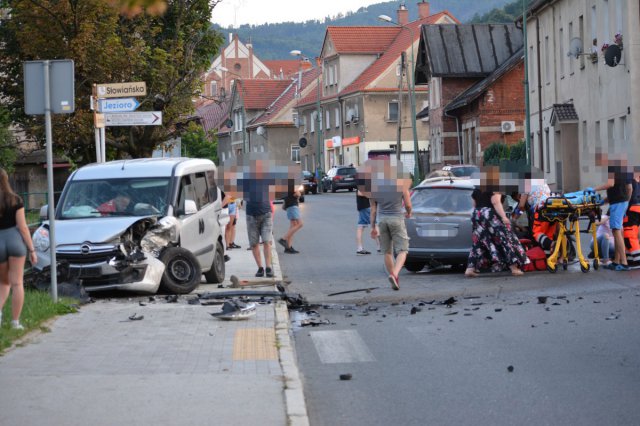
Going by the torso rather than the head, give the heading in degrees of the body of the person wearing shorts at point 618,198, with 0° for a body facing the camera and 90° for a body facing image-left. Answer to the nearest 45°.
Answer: approximately 90°

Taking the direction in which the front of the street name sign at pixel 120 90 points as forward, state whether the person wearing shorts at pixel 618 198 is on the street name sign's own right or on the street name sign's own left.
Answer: on the street name sign's own left

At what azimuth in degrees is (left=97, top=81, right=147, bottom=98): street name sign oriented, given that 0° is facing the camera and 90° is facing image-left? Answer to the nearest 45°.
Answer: approximately 0°

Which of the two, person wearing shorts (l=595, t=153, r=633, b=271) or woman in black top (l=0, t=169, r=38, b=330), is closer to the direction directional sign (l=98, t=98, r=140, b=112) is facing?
the woman in black top

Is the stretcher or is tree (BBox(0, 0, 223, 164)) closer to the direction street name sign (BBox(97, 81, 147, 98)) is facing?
the stretcher

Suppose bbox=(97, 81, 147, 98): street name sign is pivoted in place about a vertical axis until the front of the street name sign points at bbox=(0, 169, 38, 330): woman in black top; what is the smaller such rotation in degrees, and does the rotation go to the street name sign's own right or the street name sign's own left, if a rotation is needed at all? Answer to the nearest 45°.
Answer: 0° — it already faces them

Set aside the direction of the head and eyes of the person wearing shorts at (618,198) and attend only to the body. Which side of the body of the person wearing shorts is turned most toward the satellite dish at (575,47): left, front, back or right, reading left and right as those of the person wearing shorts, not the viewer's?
right

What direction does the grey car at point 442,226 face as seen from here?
away from the camera

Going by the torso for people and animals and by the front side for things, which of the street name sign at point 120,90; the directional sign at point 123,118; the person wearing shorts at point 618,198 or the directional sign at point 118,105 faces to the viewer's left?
the person wearing shorts
